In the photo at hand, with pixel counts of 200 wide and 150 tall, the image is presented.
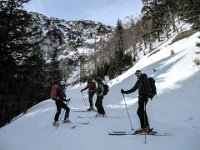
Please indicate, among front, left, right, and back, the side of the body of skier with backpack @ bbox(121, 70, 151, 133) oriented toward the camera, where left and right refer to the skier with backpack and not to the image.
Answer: left

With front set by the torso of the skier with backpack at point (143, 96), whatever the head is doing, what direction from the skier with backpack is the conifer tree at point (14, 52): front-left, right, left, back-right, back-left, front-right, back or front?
front-right

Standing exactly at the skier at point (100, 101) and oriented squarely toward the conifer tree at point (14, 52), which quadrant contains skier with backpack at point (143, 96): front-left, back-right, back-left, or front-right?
back-left

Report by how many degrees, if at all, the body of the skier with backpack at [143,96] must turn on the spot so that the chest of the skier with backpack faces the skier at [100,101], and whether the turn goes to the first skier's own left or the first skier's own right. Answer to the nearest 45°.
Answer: approximately 45° to the first skier's own right

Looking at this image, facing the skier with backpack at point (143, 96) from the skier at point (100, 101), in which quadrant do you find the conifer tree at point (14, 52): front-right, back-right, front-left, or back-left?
back-right
